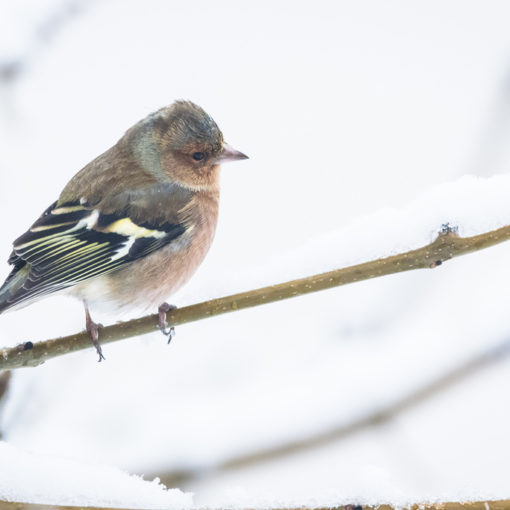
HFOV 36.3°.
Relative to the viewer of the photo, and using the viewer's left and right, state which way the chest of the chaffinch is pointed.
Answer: facing to the right of the viewer
